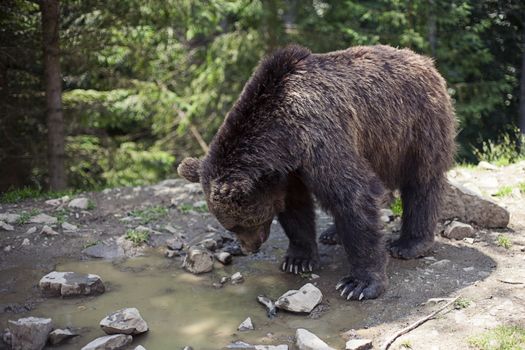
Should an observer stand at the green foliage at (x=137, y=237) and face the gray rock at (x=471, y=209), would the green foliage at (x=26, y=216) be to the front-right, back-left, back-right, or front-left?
back-left

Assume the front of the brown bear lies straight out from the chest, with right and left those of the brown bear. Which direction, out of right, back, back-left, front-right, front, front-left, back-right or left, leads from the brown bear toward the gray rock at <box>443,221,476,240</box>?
back

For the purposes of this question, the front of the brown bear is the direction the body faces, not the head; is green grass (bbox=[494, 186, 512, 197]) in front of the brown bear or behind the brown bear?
behind

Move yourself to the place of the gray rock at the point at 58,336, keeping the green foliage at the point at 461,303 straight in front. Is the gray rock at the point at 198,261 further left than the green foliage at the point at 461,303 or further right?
left

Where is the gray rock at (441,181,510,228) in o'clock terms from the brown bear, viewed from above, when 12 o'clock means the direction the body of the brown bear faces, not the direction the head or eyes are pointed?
The gray rock is roughly at 6 o'clock from the brown bear.

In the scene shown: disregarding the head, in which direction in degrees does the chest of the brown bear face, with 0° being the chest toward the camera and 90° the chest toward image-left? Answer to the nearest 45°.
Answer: approximately 45°

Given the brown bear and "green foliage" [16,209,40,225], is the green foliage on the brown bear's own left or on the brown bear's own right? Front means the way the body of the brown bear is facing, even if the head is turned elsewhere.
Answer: on the brown bear's own right

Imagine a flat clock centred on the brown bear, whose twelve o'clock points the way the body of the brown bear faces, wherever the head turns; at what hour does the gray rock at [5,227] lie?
The gray rock is roughly at 2 o'clock from the brown bear.

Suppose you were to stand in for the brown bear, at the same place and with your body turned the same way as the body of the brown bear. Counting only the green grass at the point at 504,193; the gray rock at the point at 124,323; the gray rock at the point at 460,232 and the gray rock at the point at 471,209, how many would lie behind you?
3

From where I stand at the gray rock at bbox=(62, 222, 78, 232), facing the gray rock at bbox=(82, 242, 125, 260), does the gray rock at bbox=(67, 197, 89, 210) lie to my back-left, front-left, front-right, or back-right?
back-left

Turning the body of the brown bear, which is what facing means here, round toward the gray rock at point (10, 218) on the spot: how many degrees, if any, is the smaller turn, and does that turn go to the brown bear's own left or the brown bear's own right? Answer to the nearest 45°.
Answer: approximately 45° to the brown bear's own right

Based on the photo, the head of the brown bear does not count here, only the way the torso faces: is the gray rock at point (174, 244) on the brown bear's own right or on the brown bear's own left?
on the brown bear's own right

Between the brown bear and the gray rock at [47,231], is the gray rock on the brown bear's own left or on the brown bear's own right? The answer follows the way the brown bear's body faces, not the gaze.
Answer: on the brown bear's own right

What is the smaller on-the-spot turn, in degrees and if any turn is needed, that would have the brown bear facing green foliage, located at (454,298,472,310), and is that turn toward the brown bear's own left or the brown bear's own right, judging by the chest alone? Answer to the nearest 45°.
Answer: approximately 90° to the brown bear's own left
